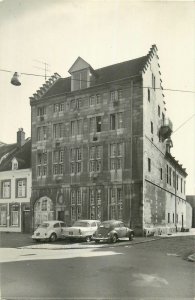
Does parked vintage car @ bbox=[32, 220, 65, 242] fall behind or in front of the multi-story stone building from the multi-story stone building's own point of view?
in front

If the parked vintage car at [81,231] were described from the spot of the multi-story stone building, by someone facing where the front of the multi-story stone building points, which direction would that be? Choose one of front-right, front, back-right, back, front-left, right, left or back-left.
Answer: front-left

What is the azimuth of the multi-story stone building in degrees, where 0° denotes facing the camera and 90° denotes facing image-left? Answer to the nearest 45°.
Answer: approximately 45°
